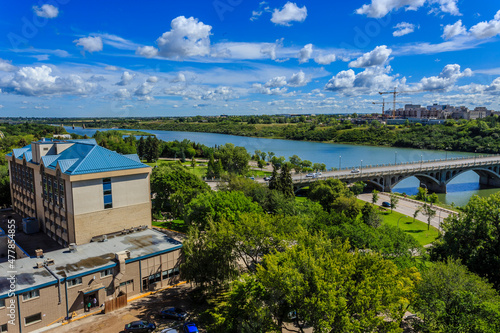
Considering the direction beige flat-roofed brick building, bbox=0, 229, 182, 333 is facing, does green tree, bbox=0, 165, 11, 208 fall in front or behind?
behind

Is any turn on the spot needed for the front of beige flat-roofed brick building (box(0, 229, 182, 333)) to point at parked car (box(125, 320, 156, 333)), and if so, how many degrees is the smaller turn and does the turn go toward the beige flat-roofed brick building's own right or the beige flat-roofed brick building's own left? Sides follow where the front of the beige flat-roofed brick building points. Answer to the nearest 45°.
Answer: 0° — it already faces it

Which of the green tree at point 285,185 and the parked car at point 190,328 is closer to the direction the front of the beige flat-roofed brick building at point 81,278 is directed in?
the parked car

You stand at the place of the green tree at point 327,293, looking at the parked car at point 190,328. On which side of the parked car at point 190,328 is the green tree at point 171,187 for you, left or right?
right

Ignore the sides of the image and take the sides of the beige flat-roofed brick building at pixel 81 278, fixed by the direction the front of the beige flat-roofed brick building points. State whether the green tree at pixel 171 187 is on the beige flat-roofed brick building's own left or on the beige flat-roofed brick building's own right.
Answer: on the beige flat-roofed brick building's own left

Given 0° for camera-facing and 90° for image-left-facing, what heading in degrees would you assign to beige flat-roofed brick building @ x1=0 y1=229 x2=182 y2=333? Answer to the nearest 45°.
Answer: approximately 315°

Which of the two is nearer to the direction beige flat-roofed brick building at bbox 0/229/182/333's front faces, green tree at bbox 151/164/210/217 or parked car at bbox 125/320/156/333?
the parked car

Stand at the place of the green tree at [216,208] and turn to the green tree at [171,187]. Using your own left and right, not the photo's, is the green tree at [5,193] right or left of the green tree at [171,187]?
left

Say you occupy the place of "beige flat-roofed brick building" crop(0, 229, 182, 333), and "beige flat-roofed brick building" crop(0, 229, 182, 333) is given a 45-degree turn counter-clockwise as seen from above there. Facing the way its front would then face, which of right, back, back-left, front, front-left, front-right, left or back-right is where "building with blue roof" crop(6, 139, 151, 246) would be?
left

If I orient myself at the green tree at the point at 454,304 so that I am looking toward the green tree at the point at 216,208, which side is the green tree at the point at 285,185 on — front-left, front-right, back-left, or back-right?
front-right
